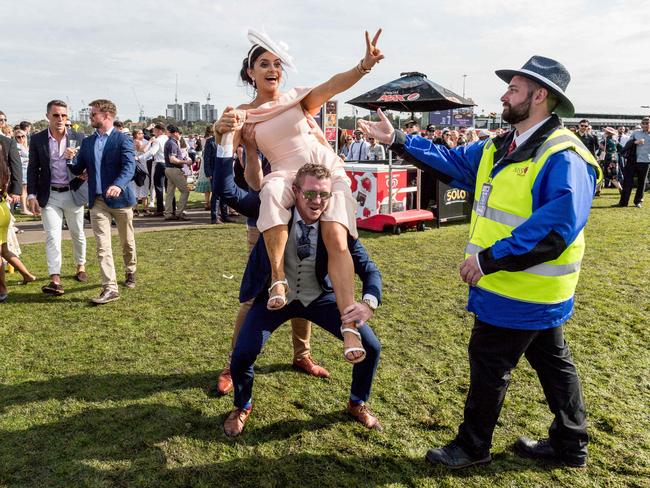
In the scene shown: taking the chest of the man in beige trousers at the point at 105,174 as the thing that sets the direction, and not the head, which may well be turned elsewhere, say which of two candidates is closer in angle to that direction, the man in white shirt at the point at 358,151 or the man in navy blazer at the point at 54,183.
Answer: the man in navy blazer

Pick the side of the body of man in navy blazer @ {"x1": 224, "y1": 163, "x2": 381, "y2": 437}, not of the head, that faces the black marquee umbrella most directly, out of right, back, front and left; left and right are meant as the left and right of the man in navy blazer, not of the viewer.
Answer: back

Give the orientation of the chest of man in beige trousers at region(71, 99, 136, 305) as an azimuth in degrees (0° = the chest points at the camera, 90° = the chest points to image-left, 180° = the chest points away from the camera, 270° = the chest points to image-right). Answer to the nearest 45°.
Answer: approximately 45°

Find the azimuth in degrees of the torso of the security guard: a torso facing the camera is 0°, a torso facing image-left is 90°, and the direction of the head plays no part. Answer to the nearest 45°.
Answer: approximately 90°

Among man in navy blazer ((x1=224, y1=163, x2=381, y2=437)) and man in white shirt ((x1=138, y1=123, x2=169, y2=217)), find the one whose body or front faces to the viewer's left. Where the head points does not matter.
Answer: the man in white shirt

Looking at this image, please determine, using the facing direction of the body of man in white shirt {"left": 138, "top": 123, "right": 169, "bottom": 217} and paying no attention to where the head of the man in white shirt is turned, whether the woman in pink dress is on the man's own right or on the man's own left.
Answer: on the man's own left

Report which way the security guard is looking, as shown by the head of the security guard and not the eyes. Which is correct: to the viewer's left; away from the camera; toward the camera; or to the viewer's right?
to the viewer's left

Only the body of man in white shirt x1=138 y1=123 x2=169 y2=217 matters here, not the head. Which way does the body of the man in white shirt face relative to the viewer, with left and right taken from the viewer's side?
facing to the left of the viewer
